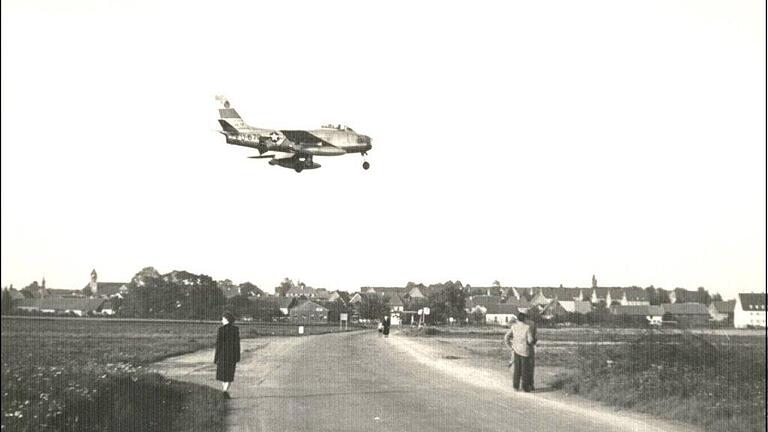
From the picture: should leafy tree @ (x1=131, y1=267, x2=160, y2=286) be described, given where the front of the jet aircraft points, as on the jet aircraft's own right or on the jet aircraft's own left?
on the jet aircraft's own left

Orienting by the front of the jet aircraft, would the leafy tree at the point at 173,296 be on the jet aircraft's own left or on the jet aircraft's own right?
on the jet aircraft's own left

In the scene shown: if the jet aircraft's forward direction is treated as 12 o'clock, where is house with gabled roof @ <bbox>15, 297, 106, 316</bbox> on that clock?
The house with gabled roof is roughly at 8 o'clock from the jet aircraft.

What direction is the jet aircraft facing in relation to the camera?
to the viewer's right

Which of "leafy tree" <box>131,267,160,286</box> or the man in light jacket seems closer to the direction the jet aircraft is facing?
the man in light jacket
